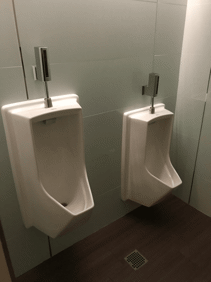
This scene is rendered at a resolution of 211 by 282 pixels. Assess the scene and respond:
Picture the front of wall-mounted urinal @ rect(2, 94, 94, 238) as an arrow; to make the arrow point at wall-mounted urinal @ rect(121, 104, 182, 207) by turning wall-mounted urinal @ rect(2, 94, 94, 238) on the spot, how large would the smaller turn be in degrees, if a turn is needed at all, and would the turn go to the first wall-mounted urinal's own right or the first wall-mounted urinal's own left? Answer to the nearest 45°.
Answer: approximately 45° to the first wall-mounted urinal's own left

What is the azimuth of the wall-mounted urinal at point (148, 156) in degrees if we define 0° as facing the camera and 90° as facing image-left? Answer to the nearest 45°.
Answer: approximately 315°

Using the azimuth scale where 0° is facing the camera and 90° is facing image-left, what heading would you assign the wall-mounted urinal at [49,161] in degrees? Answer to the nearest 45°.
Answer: approximately 315°

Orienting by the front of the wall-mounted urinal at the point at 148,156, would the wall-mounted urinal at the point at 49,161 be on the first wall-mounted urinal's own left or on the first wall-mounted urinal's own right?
on the first wall-mounted urinal's own right
